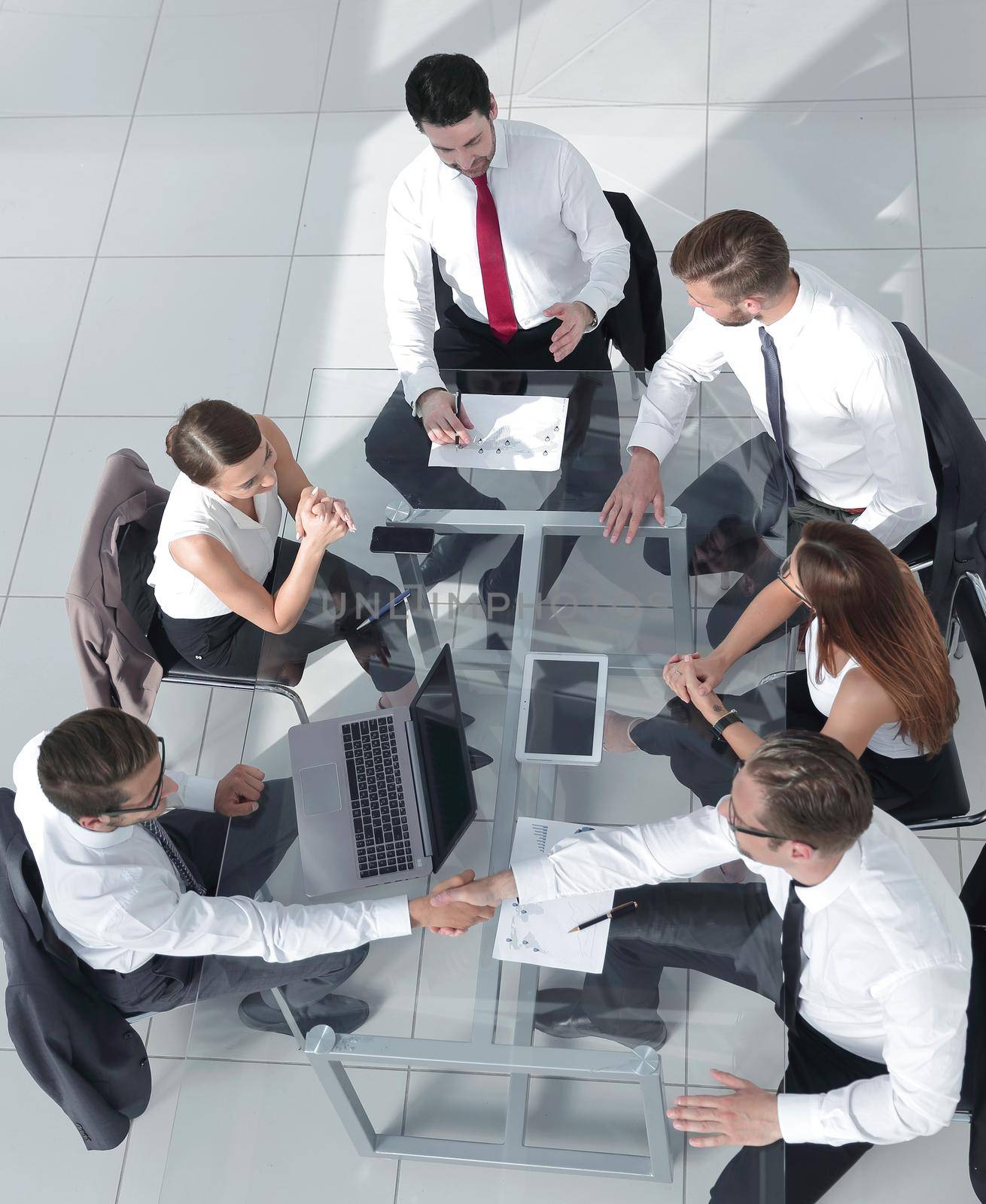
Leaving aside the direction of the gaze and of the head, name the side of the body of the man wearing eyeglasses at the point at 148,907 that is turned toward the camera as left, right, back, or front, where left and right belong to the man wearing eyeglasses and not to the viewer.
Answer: right

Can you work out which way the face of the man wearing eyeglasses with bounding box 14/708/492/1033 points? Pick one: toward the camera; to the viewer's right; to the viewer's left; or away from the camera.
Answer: to the viewer's right

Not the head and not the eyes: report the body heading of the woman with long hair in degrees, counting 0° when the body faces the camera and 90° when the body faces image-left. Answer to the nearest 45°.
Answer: approximately 90°

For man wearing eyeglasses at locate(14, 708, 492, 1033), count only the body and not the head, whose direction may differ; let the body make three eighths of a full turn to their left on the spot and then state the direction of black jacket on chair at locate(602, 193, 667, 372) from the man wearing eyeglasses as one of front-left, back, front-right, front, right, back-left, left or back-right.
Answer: right

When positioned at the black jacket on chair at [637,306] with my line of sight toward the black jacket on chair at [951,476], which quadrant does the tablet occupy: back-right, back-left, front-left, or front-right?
front-right

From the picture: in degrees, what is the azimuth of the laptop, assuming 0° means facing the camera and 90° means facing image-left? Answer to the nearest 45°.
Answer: approximately 90°

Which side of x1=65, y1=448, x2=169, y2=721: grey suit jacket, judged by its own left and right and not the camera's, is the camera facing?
right

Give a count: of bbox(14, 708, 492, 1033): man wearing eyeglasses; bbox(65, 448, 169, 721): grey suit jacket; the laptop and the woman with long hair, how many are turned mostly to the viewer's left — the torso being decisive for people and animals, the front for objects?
2

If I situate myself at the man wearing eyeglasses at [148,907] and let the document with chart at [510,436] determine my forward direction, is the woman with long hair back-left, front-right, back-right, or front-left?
front-right

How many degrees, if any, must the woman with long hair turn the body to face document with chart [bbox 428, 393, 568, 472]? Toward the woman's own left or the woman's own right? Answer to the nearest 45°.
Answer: approximately 45° to the woman's own right
